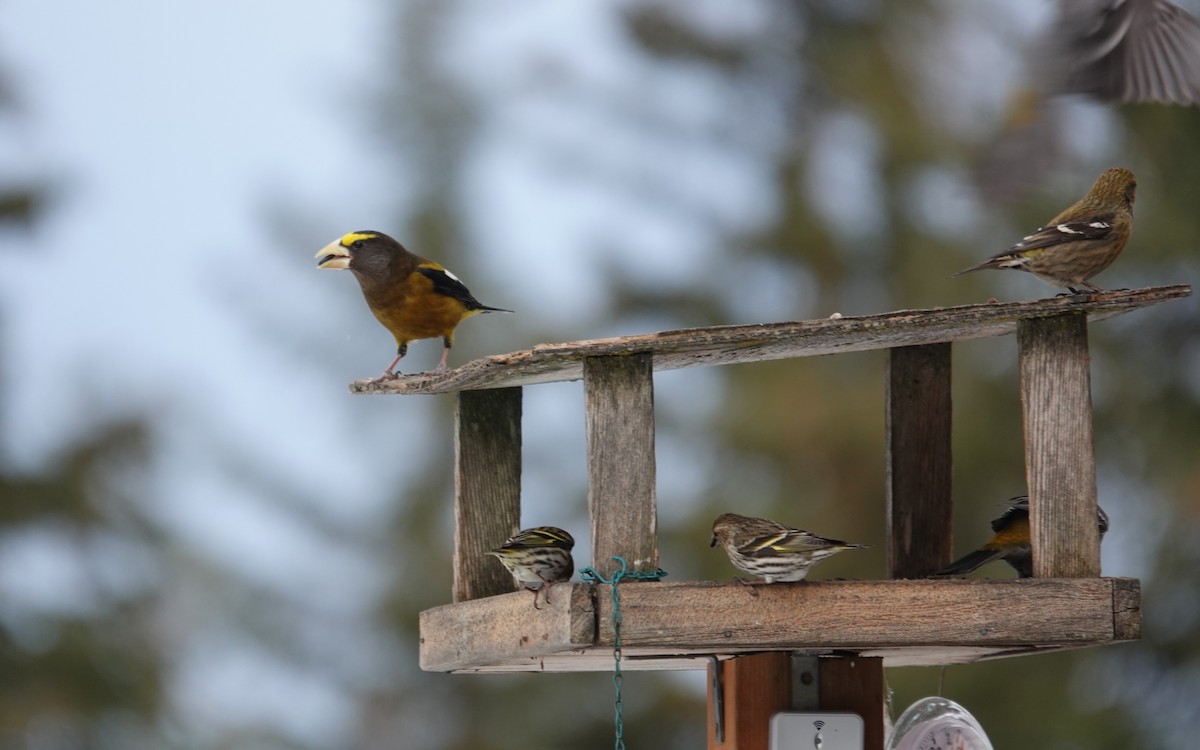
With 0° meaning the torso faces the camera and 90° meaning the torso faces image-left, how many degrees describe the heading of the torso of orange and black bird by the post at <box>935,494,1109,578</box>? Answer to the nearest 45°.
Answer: approximately 270°

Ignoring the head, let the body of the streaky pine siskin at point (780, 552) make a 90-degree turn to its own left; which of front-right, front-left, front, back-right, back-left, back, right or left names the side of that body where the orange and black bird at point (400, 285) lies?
back-right

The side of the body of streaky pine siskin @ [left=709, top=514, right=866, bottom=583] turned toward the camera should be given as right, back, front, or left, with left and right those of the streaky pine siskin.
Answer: left
